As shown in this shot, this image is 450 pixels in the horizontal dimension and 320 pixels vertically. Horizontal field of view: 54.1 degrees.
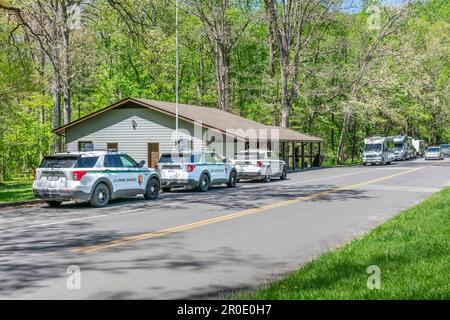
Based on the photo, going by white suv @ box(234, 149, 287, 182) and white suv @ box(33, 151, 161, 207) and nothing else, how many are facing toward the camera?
0

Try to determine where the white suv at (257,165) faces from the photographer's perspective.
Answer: facing away from the viewer and to the right of the viewer

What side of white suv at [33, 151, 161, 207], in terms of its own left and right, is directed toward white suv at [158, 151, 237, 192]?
front

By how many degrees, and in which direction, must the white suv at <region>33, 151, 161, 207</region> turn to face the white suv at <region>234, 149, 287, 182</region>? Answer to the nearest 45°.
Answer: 0° — it already faces it

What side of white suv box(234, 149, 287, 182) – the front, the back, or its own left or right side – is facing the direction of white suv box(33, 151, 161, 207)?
back

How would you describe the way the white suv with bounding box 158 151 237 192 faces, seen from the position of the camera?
facing away from the viewer and to the right of the viewer

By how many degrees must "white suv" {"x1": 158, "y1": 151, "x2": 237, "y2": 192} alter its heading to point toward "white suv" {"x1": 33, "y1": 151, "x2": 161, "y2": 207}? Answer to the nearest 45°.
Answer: approximately 180°

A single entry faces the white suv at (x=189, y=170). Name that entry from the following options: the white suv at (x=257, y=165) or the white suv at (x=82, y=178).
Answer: the white suv at (x=82, y=178)

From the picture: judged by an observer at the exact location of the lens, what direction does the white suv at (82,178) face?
facing away from the viewer and to the right of the viewer

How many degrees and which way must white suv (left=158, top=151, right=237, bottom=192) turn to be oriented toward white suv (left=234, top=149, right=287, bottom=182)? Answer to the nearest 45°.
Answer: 0° — it already faces it
